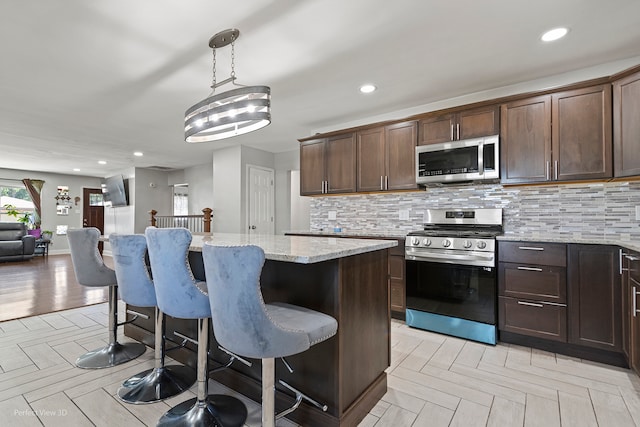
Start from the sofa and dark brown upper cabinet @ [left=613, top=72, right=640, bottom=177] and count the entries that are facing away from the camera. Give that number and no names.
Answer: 0

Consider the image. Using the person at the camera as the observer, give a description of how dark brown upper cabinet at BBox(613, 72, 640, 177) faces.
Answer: facing the viewer and to the left of the viewer

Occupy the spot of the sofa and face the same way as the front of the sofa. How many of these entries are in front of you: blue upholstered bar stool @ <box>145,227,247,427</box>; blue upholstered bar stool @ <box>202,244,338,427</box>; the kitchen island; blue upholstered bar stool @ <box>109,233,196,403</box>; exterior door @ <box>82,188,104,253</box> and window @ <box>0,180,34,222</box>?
4

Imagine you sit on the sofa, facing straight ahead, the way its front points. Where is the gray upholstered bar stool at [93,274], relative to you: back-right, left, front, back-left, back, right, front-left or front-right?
front

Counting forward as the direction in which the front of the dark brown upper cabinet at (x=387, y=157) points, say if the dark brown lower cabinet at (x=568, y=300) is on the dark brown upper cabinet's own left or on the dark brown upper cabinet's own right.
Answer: on the dark brown upper cabinet's own left

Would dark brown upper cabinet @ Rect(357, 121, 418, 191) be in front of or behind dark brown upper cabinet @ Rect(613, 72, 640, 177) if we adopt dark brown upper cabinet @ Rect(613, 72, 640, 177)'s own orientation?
in front

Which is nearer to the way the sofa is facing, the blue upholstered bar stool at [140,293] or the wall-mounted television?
the blue upholstered bar stool

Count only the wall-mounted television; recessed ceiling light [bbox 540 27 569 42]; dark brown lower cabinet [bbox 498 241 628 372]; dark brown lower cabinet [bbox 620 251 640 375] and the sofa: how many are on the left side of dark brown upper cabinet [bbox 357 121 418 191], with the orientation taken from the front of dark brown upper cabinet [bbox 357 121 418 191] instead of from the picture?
3

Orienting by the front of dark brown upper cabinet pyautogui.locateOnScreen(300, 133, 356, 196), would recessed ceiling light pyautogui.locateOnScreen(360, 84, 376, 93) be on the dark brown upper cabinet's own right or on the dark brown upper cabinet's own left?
on the dark brown upper cabinet's own left

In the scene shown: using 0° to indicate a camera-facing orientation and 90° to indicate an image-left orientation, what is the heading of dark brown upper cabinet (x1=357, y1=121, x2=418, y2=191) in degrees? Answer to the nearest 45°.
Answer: approximately 45°

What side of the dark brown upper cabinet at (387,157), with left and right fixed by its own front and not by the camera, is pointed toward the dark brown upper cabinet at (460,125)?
left
